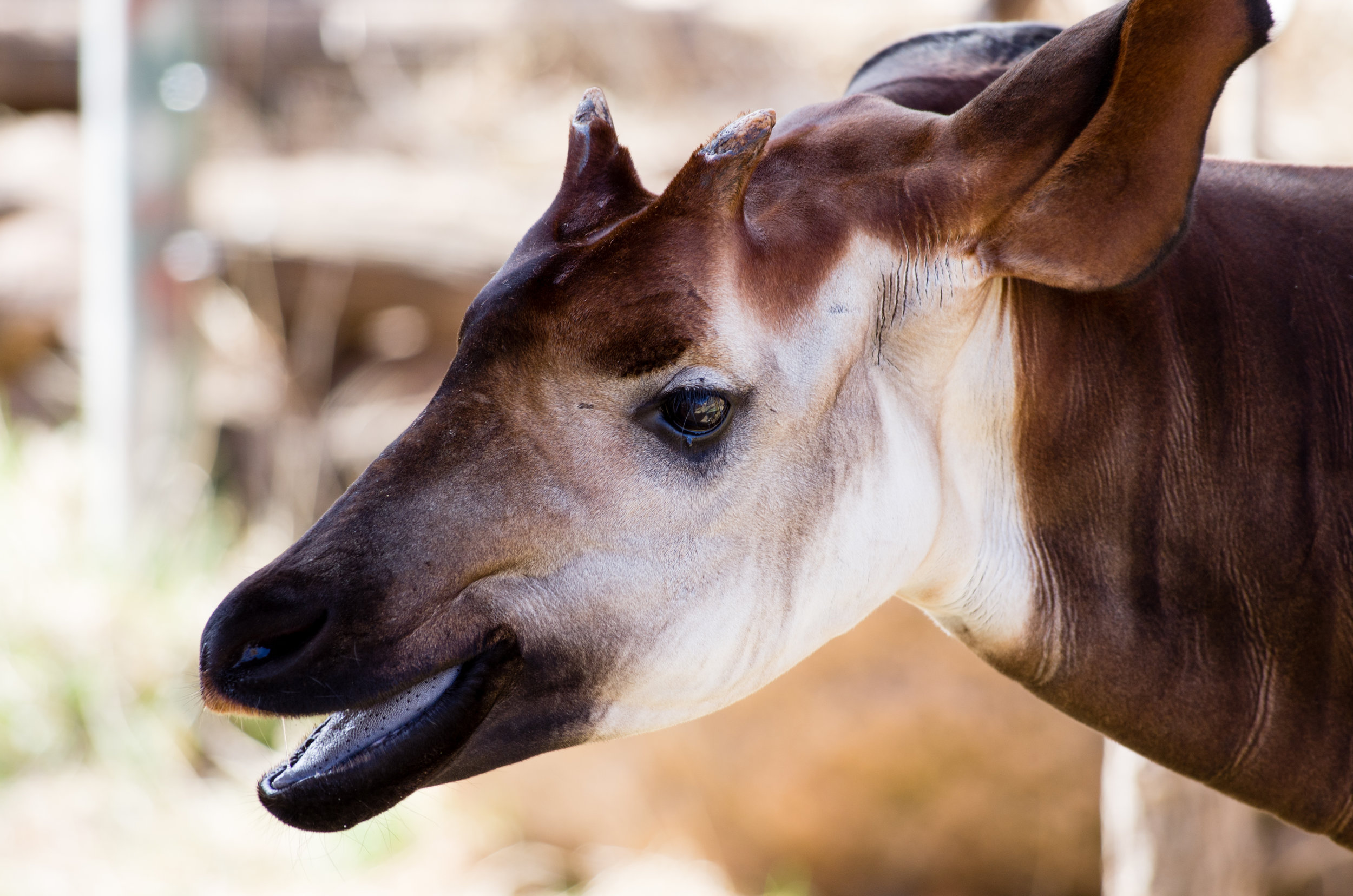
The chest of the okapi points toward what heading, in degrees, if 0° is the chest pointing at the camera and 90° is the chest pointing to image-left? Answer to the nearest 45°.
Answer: approximately 90°

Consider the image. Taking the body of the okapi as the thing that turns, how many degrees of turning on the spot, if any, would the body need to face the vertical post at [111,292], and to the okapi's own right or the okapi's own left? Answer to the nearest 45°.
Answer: approximately 45° to the okapi's own right
